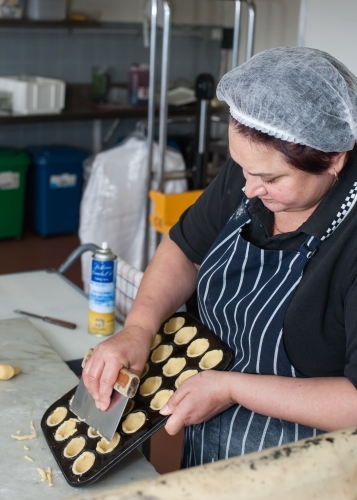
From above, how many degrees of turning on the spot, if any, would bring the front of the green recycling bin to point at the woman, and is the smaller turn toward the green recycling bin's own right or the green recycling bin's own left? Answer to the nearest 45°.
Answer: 0° — it already faces them

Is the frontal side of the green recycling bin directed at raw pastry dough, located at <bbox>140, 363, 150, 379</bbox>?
yes

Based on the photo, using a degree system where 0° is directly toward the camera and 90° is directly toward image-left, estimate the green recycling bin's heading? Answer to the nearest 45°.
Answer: approximately 0°

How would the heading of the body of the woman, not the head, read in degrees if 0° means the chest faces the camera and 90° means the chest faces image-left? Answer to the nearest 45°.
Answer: approximately 45°
